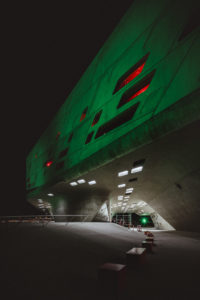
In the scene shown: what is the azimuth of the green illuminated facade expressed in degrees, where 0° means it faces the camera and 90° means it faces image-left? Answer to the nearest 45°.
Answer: approximately 45°

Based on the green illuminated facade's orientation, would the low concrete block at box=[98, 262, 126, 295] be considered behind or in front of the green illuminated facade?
in front
